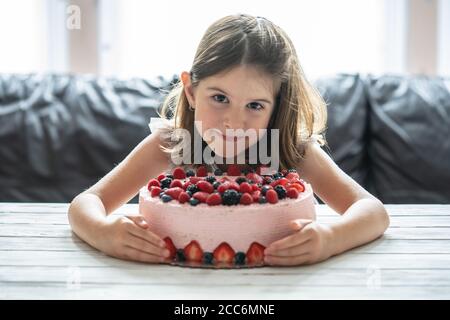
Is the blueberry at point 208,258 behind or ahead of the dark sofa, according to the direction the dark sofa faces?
ahead

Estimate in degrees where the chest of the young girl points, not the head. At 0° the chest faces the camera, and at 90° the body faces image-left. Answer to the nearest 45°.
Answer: approximately 0°

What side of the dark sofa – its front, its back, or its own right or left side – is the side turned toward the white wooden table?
front

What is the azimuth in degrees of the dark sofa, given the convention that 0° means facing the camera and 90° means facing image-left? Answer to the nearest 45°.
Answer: approximately 0°
